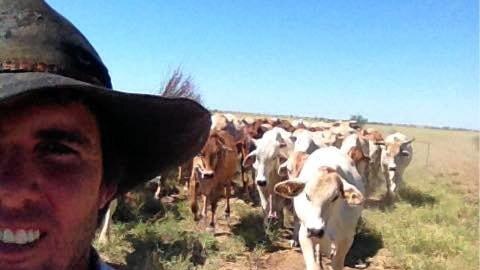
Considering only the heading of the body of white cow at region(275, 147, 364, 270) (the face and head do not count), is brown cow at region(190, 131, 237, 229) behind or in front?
behind

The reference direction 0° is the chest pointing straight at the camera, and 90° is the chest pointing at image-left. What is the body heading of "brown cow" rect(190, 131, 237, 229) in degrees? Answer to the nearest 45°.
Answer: approximately 45°

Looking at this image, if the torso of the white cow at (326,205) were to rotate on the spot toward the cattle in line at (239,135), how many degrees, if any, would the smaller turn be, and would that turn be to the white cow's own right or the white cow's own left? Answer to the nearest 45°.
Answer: approximately 180°

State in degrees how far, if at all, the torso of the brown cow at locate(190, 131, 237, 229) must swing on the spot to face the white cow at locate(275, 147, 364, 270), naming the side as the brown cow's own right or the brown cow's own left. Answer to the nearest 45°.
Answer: approximately 45° to the brown cow's own left

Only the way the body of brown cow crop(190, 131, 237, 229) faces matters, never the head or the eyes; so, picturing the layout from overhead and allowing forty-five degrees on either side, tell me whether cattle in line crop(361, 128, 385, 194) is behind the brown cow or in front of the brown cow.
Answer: behind

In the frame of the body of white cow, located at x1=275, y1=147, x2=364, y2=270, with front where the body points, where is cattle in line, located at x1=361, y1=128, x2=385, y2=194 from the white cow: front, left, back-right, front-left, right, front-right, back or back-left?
back

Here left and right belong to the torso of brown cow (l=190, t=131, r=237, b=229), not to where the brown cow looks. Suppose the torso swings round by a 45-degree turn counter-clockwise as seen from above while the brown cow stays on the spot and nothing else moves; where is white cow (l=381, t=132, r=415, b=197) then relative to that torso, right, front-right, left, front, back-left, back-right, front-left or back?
back-left

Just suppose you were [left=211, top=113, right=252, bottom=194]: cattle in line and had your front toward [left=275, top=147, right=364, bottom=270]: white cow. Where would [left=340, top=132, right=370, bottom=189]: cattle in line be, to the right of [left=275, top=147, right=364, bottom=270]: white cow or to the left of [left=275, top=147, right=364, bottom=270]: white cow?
left

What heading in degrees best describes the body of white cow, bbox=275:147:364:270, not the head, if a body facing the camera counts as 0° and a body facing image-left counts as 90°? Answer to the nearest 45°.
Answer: approximately 0°
